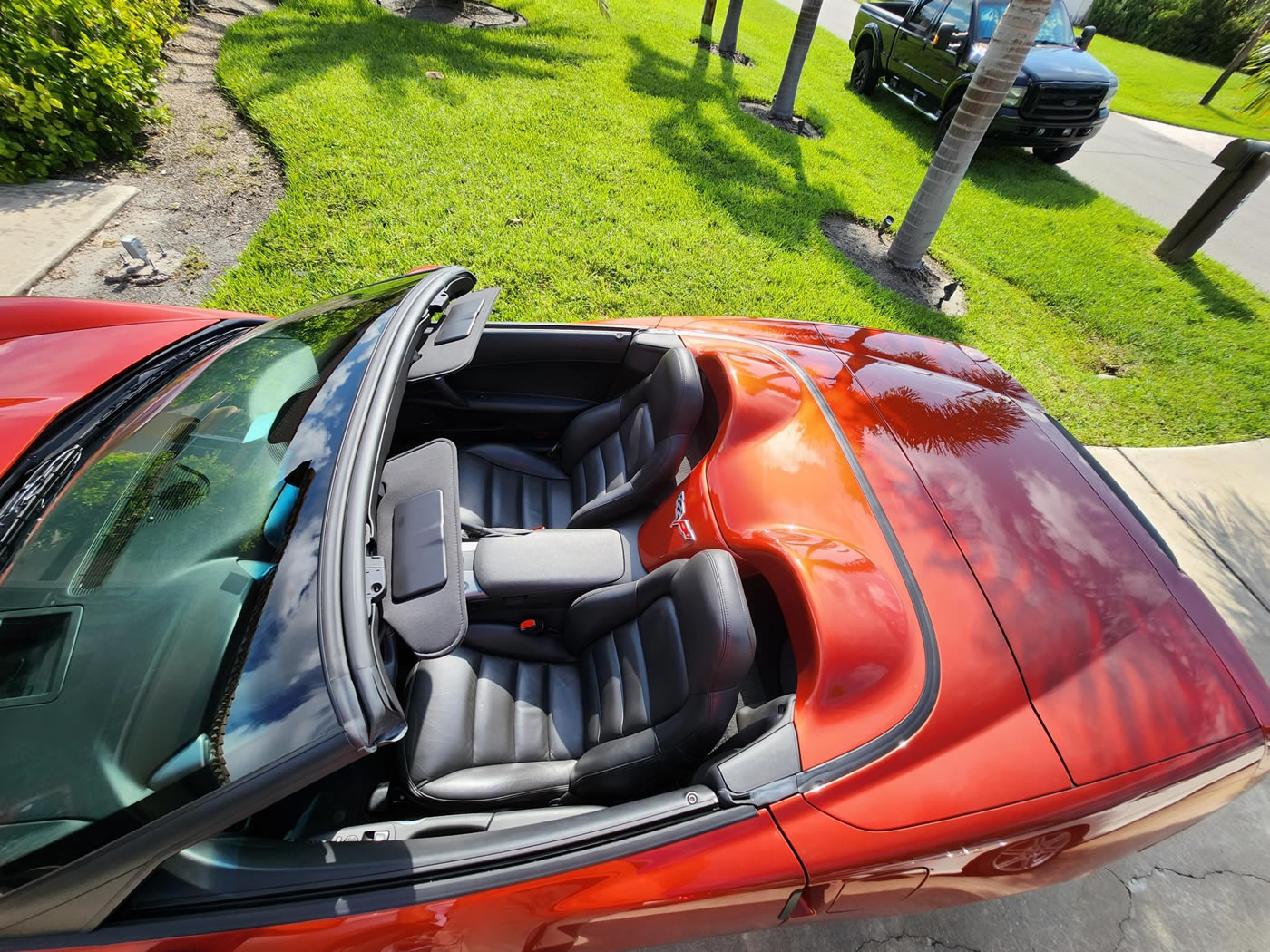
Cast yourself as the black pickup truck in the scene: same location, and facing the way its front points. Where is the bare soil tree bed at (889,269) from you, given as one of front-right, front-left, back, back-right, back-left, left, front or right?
front-right

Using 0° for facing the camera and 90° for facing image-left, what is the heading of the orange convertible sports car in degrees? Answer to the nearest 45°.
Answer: approximately 90°

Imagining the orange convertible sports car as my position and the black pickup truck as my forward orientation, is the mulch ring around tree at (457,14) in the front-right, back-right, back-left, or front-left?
front-left

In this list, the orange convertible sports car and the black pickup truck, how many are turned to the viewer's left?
1

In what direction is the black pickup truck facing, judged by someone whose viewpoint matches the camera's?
facing the viewer and to the right of the viewer

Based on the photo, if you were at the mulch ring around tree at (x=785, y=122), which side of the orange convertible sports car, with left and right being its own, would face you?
right

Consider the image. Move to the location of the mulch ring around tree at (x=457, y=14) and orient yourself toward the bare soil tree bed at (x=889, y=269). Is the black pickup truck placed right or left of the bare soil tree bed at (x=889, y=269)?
left

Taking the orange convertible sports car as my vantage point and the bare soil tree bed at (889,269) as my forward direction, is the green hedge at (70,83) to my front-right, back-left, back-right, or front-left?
front-left

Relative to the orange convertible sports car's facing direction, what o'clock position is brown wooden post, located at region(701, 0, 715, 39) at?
The brown wooden post is roughly at 3 o'clock from the orange convertible sports car.

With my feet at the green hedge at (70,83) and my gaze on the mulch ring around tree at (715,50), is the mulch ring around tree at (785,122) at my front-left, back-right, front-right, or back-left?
front-right

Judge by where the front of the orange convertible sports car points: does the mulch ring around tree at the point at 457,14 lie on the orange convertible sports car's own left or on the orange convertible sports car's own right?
on the orange convertible sports car's own right

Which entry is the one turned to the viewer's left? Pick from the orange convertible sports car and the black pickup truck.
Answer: the orange convertible sports car

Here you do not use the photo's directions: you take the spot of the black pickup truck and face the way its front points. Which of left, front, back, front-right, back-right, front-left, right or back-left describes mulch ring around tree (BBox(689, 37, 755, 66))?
back-right

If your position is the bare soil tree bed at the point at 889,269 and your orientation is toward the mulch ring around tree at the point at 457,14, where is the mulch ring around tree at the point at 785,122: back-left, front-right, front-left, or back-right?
front-right

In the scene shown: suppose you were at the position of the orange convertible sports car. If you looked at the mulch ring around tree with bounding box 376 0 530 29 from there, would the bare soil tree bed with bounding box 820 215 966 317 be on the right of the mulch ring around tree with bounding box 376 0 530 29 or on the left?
right
